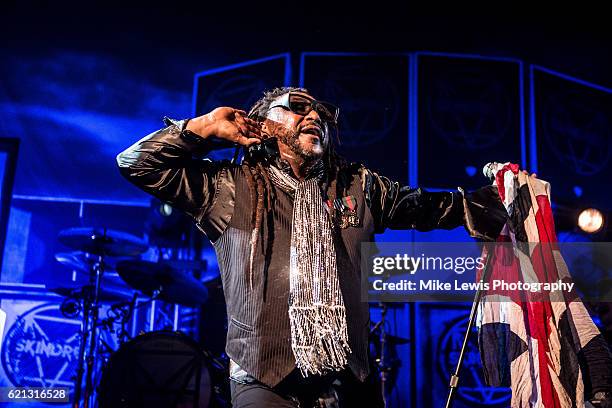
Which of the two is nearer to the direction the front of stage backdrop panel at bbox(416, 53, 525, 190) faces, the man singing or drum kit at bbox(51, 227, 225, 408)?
the man singing

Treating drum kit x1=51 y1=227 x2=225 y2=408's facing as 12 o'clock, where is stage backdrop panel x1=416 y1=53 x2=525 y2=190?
The stage backdrop panel is roughly at 9 o'clock from the drum kit.

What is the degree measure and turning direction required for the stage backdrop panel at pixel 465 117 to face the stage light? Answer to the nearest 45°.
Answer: approximately 90° to its left

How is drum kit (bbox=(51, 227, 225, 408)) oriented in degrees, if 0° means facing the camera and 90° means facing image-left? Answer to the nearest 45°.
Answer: approximately 0°

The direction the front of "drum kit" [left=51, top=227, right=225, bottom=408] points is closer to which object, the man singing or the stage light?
the man singing

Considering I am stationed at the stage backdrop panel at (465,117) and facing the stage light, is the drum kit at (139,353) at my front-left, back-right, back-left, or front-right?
back-right

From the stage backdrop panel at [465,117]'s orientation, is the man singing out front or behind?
out front

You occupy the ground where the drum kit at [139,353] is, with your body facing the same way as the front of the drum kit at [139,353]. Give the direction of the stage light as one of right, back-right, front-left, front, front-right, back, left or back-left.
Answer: left

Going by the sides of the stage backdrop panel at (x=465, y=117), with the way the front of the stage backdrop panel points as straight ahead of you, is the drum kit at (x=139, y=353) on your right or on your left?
on your right

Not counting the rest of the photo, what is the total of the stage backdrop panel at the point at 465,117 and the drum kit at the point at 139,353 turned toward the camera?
2
